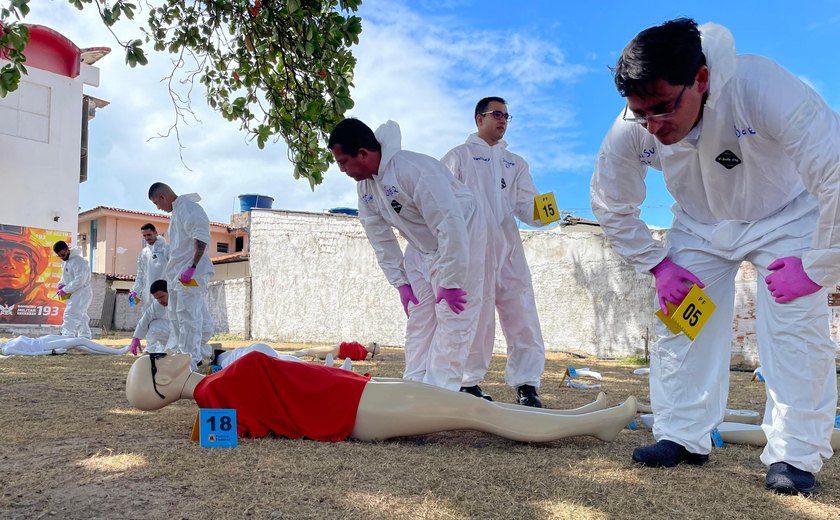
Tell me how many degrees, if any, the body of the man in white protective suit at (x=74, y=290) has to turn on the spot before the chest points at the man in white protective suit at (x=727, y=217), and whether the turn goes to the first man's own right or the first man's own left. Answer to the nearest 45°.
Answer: approximately 90° to the first man's own left

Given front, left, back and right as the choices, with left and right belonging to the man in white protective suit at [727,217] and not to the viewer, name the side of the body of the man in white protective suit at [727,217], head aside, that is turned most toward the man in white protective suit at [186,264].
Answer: right

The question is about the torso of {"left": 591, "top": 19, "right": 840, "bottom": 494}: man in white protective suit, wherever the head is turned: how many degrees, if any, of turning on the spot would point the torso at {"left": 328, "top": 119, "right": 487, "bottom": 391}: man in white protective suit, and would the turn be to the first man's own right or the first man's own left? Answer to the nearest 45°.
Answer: approximately 90° to the first man's own right

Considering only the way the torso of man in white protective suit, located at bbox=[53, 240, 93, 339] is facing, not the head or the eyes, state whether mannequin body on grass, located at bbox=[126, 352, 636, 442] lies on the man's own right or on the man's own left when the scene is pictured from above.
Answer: on the man's own left

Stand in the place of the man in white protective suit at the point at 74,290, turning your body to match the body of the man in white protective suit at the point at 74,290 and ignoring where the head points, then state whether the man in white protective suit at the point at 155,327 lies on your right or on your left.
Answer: on your left

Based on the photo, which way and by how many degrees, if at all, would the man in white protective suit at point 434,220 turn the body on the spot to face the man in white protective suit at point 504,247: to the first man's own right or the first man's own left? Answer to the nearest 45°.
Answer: approximately 180°

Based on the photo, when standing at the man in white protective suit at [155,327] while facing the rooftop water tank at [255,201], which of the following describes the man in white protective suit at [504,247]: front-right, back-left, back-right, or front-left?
back-right

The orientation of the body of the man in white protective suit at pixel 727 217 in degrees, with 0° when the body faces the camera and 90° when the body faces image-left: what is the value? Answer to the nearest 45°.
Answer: approximately 45°

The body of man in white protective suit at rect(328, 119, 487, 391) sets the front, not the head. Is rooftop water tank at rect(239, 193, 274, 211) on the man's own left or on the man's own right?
on the man's own right
